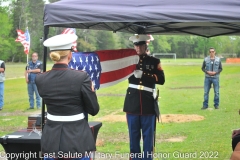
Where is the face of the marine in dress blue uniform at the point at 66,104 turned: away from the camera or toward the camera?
away from the camera

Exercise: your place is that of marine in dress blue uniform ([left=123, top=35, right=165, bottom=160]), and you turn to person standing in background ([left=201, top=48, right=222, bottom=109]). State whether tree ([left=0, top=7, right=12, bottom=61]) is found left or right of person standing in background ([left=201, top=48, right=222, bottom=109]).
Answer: left

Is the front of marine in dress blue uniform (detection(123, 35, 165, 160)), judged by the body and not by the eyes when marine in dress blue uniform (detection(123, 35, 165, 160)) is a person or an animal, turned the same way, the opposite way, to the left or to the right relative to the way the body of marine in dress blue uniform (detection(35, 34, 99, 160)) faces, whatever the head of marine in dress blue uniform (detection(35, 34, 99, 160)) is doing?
the opposite way

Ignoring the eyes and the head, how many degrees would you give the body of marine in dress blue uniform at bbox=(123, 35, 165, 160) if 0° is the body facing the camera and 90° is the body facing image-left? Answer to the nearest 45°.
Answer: approximately 45°

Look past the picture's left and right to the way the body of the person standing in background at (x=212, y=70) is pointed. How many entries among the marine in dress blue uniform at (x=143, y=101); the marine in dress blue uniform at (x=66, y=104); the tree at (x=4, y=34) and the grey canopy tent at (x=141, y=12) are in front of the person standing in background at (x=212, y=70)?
3

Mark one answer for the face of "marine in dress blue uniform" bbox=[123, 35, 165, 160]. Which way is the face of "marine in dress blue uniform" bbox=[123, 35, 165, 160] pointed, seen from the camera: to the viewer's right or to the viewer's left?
to the viewer's left

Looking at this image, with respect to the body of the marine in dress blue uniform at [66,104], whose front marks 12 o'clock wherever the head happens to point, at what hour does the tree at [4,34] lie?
The tree is roughly at 10 o'clock from the marine in dress blue uniform.

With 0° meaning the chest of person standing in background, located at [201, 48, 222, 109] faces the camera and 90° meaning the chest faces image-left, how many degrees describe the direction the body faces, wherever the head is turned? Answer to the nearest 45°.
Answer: approximately 0°

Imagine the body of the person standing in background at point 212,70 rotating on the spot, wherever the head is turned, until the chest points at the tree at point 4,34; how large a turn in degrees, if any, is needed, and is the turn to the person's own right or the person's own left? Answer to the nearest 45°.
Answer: approximately 135° to the person's own right
